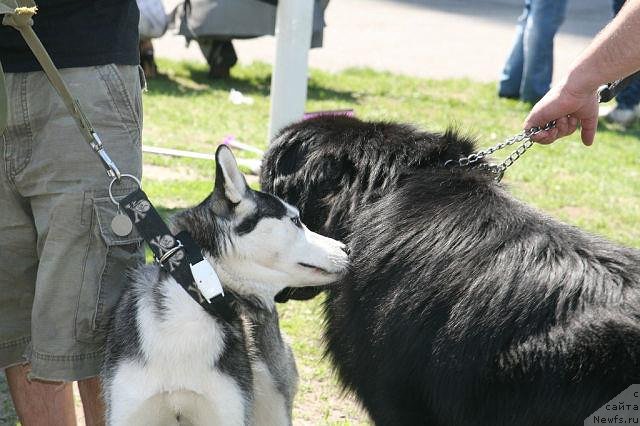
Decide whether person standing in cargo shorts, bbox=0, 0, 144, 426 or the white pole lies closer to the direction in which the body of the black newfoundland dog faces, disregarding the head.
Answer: the person standing in cargo shorts

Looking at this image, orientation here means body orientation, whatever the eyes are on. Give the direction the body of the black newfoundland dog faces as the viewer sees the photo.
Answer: to the viewer's left

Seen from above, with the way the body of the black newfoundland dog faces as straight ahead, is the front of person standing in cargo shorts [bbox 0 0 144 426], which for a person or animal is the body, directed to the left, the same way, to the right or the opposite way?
to the left

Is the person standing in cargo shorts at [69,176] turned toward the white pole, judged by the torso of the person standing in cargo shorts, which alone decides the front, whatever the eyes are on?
no

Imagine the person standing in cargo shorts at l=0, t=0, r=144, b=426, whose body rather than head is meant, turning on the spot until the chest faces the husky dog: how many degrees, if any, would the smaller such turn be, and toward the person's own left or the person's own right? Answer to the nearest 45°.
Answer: approximately 90° to the person's own left

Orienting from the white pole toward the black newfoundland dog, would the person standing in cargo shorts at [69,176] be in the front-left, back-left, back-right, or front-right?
front-right

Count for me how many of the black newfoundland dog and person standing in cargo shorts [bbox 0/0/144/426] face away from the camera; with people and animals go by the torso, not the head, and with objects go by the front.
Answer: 0

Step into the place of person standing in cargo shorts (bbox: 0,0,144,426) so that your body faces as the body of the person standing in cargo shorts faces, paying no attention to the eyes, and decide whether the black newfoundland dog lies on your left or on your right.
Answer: on your left
